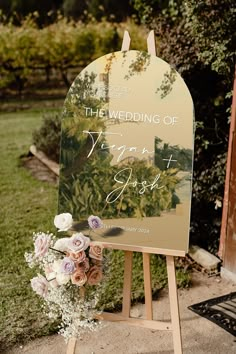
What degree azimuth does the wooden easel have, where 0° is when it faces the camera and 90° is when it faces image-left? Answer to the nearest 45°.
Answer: approximately 45°

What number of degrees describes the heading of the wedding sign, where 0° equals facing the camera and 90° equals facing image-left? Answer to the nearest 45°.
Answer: approximately 45°

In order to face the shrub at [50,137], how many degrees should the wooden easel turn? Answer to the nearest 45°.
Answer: approximately 135° to its right

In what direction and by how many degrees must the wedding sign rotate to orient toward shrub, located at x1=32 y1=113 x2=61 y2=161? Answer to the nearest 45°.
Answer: approximately 135° to its right
